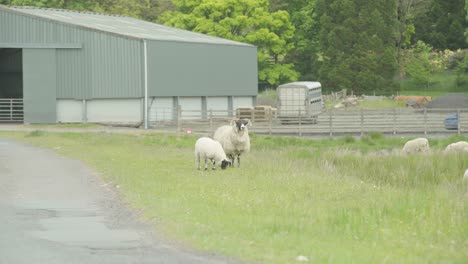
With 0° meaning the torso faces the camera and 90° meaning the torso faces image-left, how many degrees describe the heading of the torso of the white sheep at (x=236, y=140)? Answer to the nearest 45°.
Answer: approximately 315°

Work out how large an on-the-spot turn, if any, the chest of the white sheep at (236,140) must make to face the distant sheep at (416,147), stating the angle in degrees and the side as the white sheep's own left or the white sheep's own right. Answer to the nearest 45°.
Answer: approximately 90° to the white sheep's own left

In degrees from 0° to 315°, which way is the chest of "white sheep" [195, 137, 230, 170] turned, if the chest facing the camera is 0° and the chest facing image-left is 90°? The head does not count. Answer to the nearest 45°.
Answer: approximately 270°

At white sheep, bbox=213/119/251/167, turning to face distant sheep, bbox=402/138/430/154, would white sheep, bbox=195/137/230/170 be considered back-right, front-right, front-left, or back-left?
back-right

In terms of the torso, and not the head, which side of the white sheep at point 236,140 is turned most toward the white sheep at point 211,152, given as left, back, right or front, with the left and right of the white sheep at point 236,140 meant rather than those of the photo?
right
